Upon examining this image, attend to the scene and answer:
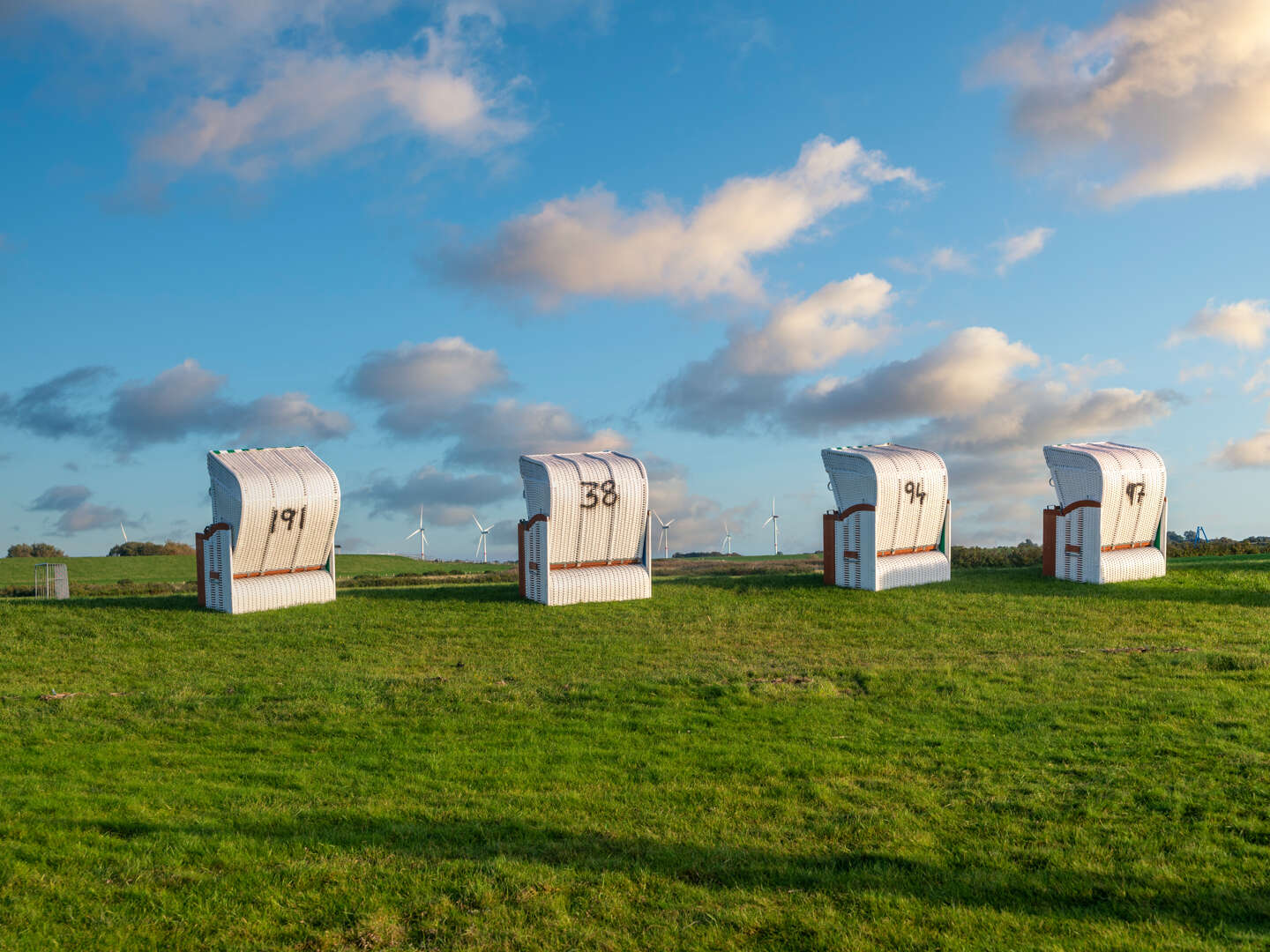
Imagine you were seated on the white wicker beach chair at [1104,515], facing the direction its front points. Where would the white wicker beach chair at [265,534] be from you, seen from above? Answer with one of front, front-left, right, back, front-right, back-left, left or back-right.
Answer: left

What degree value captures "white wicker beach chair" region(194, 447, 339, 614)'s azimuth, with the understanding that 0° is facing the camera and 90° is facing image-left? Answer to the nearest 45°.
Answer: approximately 135°

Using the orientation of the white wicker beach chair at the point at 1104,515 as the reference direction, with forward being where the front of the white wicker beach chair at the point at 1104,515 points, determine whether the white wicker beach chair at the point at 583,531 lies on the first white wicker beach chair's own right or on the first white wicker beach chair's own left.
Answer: on the first white wicker beach chair's own left

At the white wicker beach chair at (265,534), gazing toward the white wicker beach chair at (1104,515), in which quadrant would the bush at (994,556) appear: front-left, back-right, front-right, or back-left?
front-left

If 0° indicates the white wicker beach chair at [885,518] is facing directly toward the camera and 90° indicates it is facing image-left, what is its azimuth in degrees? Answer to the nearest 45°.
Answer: approximately 135°

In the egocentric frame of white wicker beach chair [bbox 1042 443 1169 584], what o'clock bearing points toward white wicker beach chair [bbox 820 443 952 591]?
white wicker beach chair [bbox 820 443 952 591] is roughly at 9 o'clock from white wicker beach chair [bbox 1042 443 1169 584].

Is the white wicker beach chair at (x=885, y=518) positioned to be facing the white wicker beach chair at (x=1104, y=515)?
no

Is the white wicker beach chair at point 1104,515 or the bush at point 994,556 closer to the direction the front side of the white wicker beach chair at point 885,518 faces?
the bush

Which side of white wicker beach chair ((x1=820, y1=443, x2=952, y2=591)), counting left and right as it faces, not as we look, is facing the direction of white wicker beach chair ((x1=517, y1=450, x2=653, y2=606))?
left

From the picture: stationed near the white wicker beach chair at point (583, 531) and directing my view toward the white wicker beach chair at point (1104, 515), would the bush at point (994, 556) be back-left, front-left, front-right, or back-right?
front-left

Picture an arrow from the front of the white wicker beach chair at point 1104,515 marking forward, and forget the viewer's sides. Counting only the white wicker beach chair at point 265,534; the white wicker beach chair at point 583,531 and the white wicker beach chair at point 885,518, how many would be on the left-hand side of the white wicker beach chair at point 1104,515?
3

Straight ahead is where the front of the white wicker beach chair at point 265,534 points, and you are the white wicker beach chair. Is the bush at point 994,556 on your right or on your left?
on your right

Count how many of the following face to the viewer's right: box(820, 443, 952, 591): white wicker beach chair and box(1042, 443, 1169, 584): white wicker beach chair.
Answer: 0

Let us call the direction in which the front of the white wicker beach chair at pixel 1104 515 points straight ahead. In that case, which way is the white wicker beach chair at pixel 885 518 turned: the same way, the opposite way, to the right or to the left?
the same way
